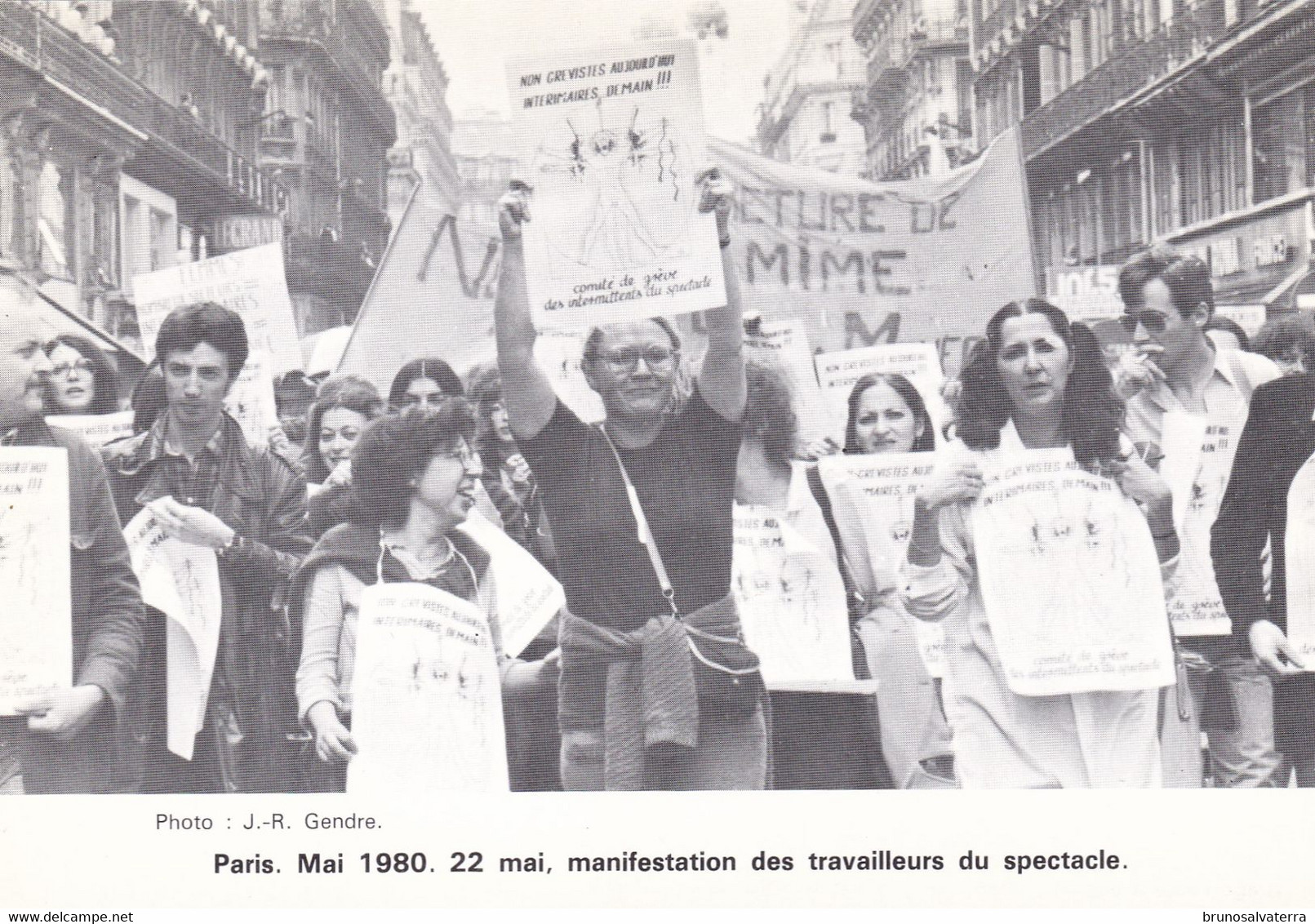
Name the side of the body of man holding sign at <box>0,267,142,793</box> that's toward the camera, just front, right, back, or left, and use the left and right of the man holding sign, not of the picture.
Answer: front

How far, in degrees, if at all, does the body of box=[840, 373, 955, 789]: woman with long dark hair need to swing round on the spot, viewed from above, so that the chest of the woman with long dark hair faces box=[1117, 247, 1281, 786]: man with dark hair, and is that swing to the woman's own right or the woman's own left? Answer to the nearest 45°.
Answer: approximately 90° to the woman's own left

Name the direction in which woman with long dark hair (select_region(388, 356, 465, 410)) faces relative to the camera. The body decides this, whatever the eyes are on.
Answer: toward the camera

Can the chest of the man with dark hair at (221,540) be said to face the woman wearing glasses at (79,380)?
no

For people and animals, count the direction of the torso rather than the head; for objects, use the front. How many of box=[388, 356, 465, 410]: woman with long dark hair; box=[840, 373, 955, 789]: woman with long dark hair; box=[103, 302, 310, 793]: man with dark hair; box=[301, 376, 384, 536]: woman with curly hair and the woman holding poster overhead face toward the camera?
5

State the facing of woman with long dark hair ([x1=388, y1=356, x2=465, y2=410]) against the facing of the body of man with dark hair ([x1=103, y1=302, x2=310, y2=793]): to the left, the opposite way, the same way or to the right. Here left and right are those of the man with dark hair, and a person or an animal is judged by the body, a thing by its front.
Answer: the same way

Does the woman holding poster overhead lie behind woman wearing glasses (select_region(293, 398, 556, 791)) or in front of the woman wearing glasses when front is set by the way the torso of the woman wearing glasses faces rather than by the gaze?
in front

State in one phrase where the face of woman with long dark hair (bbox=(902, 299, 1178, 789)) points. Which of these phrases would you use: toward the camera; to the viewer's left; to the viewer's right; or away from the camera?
toward the camera

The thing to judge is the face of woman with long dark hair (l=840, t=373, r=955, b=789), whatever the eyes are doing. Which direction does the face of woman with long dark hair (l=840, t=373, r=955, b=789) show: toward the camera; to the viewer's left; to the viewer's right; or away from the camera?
toward the camera

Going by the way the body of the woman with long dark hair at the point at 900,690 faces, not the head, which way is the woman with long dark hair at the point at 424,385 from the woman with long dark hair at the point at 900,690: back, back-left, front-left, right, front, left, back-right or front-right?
right

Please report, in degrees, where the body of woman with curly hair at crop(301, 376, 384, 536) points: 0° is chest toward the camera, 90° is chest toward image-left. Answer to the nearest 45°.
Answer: approximately 0°

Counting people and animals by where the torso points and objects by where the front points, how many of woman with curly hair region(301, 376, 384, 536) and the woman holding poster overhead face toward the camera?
2

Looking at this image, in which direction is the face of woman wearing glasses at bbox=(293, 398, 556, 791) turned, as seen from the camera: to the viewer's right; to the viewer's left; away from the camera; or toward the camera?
to the viewer's right

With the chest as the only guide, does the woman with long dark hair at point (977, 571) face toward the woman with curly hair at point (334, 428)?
no

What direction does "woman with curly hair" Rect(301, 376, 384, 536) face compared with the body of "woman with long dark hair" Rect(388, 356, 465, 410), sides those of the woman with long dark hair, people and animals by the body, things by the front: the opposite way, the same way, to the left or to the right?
the same way

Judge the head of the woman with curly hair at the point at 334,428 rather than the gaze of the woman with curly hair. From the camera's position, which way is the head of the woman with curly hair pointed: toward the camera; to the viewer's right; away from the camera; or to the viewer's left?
toward the camera

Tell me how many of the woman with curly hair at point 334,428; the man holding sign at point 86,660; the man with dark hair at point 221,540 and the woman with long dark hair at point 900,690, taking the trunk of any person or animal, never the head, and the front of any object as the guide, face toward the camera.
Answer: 4

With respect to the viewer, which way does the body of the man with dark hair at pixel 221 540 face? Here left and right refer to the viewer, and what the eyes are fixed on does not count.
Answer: facing the viewer
